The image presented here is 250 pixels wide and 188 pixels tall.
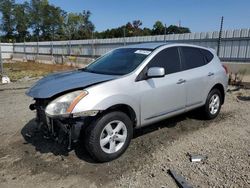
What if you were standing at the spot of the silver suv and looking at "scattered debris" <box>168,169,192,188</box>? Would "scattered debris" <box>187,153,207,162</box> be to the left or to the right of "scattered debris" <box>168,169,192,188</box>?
left

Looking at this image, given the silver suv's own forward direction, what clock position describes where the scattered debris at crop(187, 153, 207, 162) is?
The scattered debris is roughly at 8 o'clock from the silver suv.

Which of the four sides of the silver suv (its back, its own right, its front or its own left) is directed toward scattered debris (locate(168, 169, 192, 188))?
left

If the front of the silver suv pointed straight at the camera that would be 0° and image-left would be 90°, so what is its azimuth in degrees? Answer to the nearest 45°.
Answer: approximately 45°
